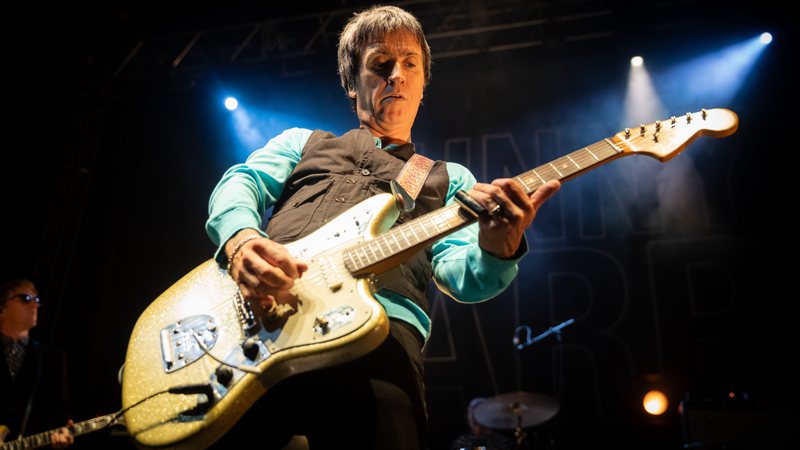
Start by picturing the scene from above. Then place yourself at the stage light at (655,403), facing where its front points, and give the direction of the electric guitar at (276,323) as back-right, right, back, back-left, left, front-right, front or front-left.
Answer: front

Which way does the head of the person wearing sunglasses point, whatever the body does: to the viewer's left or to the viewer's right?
to the viewer's right

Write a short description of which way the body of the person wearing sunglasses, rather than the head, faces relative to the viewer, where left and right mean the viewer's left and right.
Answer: facing the viewer and to the right of the viewer

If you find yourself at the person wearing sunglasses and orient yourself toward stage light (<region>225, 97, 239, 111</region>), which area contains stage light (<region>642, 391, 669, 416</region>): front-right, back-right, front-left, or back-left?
front-right

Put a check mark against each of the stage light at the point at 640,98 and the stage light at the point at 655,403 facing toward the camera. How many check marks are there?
2

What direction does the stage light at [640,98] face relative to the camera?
toward the camera

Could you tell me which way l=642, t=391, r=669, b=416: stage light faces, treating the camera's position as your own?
facing the viewer

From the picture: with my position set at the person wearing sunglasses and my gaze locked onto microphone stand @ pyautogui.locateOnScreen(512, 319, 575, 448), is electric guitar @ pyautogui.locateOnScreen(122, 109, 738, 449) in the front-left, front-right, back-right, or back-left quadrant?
front-right

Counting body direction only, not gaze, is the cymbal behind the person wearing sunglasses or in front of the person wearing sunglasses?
in front
